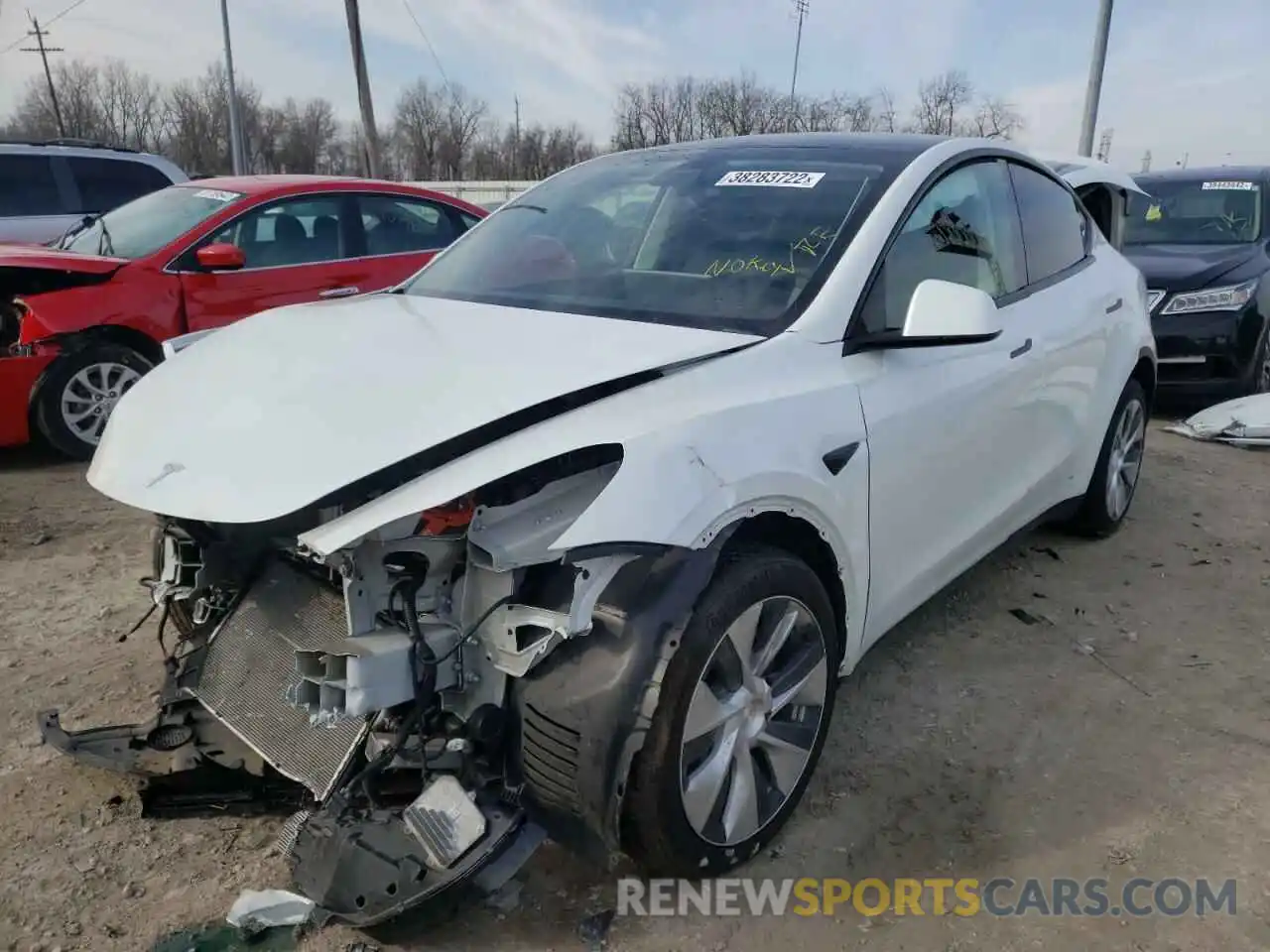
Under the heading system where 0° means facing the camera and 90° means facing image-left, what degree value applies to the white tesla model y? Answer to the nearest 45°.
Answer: approximately 45°

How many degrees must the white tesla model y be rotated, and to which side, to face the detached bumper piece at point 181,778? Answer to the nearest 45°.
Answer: approximately 45° to its right

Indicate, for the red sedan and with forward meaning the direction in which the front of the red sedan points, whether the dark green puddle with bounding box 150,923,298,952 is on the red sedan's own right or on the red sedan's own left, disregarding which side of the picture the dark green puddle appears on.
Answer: on the red sedan's own left

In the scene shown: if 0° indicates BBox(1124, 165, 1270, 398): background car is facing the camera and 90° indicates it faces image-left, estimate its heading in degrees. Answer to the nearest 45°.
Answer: approximately 45°

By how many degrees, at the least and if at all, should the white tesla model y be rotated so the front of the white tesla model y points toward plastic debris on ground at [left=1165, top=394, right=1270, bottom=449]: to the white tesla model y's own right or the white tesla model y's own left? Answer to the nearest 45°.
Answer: approximately 180°

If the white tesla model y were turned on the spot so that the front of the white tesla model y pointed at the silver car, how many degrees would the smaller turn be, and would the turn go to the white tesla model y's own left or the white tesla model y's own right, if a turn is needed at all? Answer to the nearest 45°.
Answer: approximately 90° to the white tesla model y's own right

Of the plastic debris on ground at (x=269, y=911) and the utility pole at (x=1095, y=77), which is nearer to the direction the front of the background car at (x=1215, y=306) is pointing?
the plastic debris on ground

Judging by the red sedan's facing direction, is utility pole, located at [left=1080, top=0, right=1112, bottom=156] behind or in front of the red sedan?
behind

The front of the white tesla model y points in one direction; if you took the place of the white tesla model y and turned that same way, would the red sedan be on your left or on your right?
on your right
